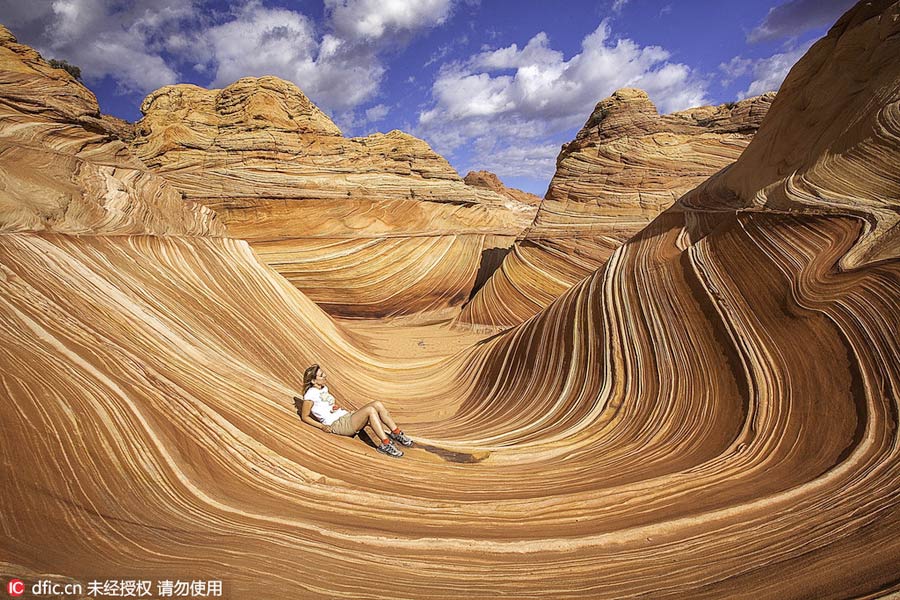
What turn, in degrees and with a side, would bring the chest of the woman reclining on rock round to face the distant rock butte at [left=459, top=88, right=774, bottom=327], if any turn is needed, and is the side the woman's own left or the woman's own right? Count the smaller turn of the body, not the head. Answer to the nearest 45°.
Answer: approximately 45° to the woman's own left

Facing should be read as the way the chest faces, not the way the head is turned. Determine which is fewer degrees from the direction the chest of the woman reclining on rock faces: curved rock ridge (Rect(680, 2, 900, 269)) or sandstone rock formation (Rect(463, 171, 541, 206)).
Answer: the curved rock ridge

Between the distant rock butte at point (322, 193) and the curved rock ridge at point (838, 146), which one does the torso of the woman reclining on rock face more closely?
the curved rock ridge

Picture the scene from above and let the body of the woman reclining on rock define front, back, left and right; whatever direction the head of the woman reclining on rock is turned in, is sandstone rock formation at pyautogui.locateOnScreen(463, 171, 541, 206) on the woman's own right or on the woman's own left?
on the woman's own left

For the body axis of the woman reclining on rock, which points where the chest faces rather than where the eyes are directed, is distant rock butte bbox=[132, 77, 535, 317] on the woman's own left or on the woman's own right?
on the woman's own left

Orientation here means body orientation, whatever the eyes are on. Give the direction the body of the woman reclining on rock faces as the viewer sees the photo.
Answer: to the viewer's right

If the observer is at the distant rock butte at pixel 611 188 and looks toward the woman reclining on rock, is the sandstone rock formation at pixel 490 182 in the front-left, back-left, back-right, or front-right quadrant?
back-right
